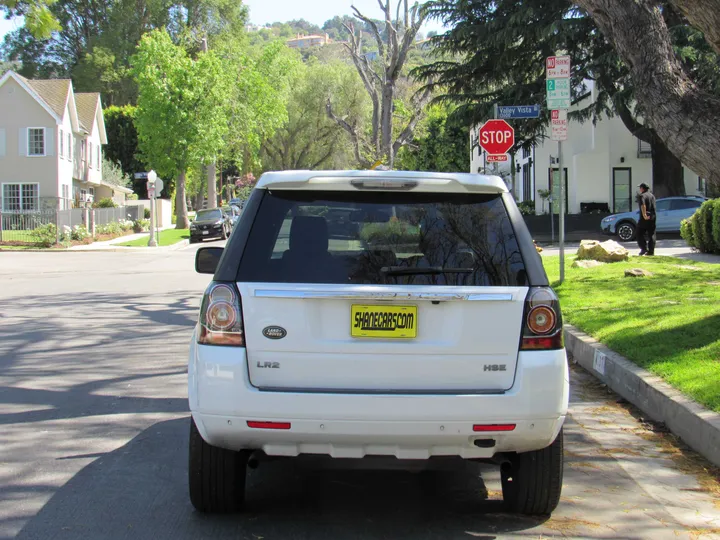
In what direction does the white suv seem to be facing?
away from the camera

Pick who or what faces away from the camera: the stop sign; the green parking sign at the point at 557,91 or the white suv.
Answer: the white suv

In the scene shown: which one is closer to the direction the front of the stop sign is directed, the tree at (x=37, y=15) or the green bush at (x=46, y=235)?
the tree

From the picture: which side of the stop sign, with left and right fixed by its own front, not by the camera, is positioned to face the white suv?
front

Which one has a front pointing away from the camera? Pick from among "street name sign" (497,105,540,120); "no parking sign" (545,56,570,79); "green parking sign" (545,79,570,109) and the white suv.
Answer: the white suv

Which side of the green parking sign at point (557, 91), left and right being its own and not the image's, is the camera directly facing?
front

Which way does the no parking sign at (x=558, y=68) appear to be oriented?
toward the camera

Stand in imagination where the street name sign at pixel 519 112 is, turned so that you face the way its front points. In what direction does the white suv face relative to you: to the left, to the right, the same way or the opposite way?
the opposite way

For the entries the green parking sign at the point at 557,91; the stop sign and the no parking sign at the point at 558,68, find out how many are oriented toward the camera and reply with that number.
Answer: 3

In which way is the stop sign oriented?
toward the camera
